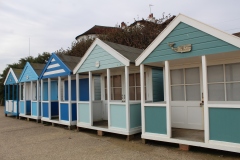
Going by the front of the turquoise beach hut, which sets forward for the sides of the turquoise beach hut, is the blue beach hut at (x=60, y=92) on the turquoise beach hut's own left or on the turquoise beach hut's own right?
on the turquoise beach hut's own right

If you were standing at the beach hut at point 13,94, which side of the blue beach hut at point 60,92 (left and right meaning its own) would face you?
right

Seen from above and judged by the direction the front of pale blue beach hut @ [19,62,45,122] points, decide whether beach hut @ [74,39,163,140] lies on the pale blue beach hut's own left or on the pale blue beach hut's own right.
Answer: on the pale blue beach hut's own left

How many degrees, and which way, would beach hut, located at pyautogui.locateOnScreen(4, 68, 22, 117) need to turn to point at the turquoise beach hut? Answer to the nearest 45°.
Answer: approximately 45° to its left

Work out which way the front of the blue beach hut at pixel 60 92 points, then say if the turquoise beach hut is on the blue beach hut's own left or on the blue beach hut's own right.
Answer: on the blue beach hut's own left

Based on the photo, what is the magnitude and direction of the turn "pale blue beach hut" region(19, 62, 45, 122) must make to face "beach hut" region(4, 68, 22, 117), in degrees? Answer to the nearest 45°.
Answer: approximately 135° to its right

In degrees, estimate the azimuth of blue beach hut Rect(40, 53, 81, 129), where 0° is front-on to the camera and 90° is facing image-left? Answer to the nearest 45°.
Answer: approximately 45°

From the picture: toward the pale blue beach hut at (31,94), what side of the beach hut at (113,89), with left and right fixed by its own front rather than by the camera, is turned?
right

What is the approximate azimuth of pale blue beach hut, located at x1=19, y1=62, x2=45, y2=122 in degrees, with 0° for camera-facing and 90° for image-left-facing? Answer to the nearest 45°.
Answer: approximately 45°

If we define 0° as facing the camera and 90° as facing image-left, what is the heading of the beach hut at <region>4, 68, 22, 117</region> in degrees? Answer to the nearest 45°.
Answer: approximately 45°

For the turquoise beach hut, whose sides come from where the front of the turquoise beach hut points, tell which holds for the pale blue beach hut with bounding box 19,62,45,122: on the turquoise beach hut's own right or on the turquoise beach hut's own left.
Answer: on the turquoise beach hut's own right

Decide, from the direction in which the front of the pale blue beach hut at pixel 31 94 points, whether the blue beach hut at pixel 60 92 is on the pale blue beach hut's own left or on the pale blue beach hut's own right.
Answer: on the pale blue beach hut's own left

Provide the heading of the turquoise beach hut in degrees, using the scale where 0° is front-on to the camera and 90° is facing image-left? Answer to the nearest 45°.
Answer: approximately 45°

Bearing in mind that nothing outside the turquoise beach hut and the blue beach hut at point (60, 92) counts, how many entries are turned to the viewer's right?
0
